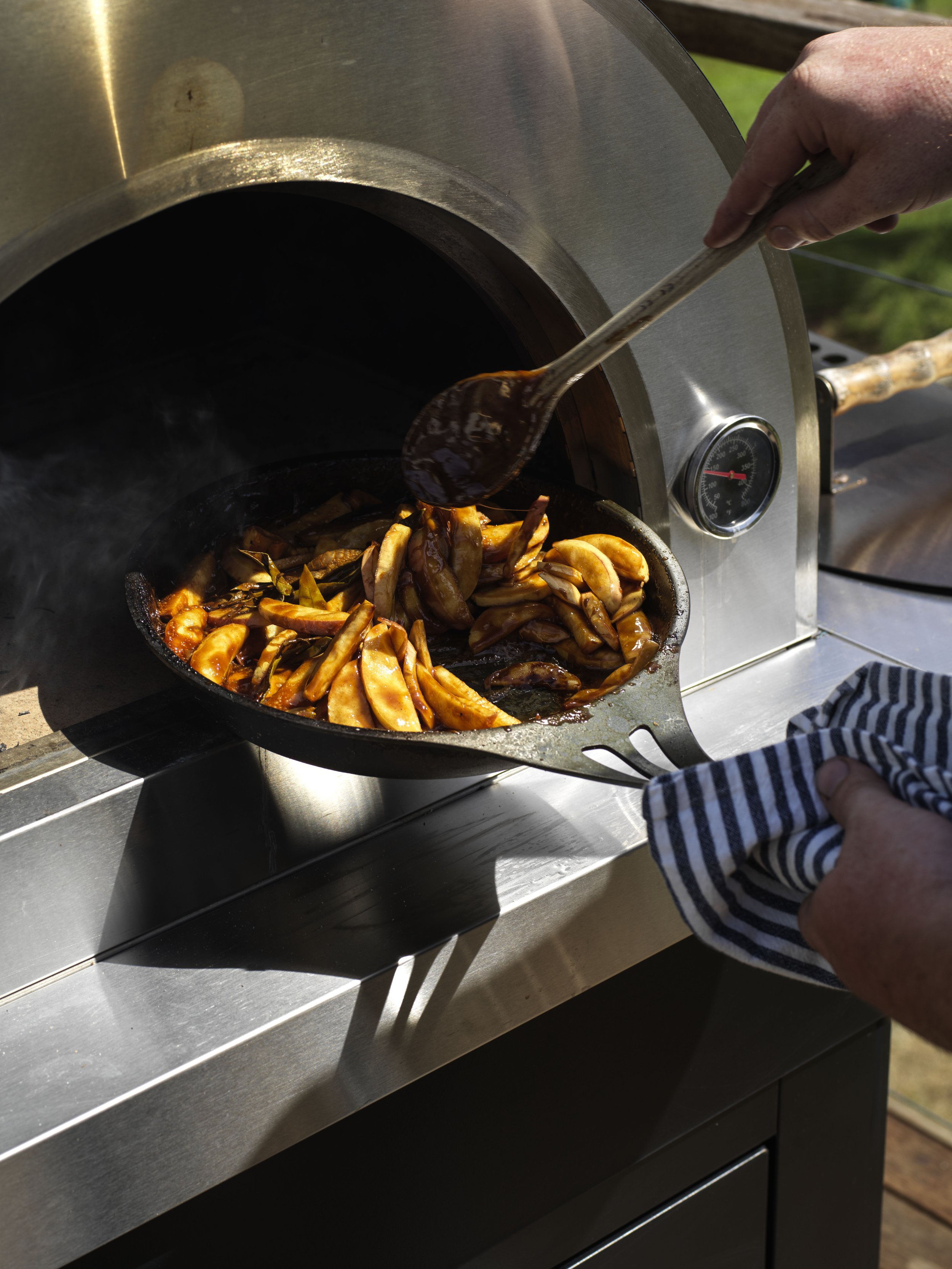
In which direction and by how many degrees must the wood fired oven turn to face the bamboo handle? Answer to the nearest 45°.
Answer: approximately 90° to its left
